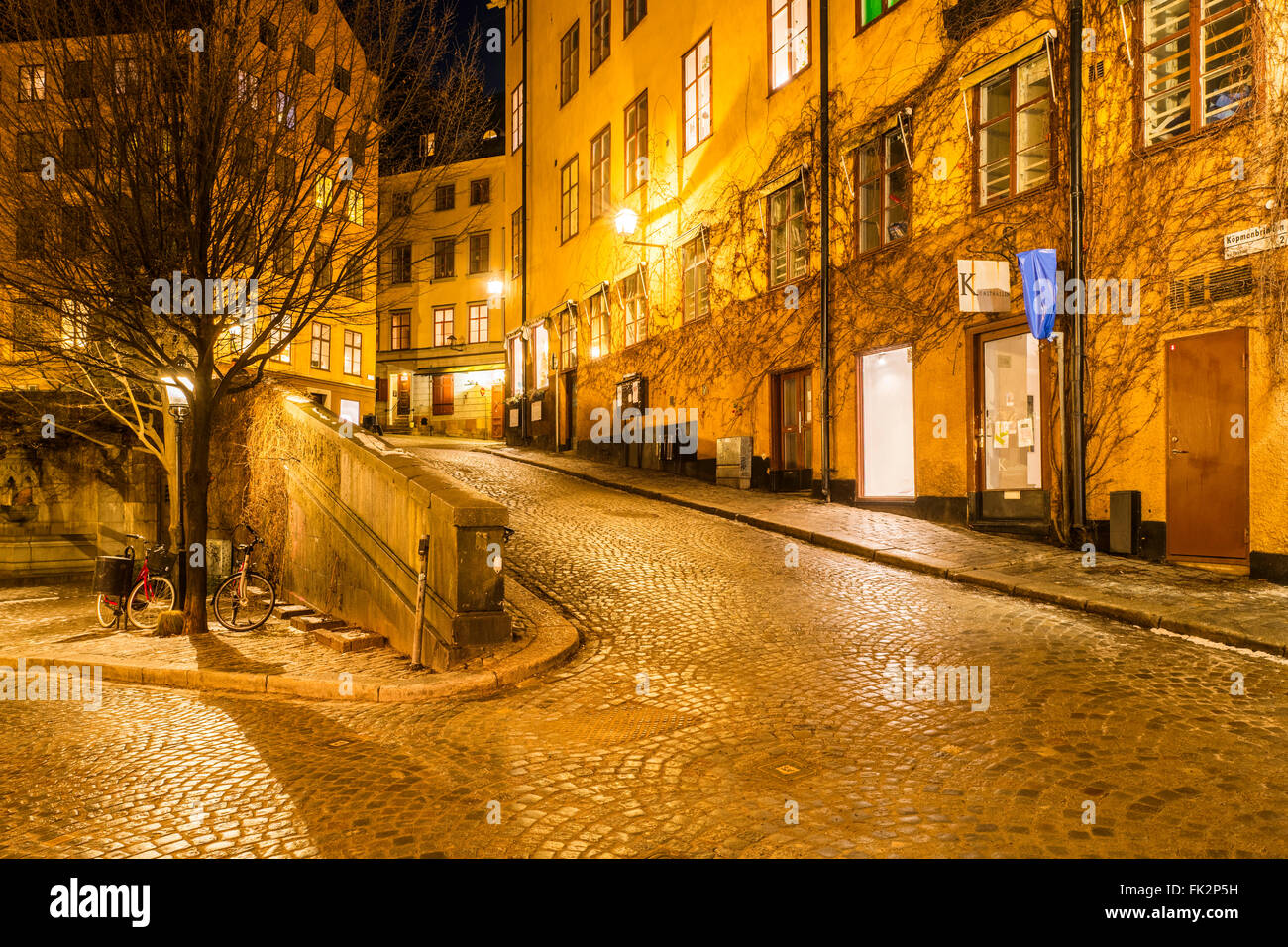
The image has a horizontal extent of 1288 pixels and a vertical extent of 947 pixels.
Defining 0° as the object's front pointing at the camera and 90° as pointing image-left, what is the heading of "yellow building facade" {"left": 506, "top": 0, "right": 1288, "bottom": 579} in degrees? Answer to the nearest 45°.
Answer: approximately 45°

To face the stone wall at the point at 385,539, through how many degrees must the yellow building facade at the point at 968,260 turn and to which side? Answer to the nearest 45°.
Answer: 0° — it already faces it

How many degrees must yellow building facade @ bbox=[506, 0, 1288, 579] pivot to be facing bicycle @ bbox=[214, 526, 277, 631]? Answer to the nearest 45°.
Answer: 0° — it already faces it

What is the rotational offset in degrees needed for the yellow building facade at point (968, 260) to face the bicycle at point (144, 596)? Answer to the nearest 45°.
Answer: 0° — it already faces it
